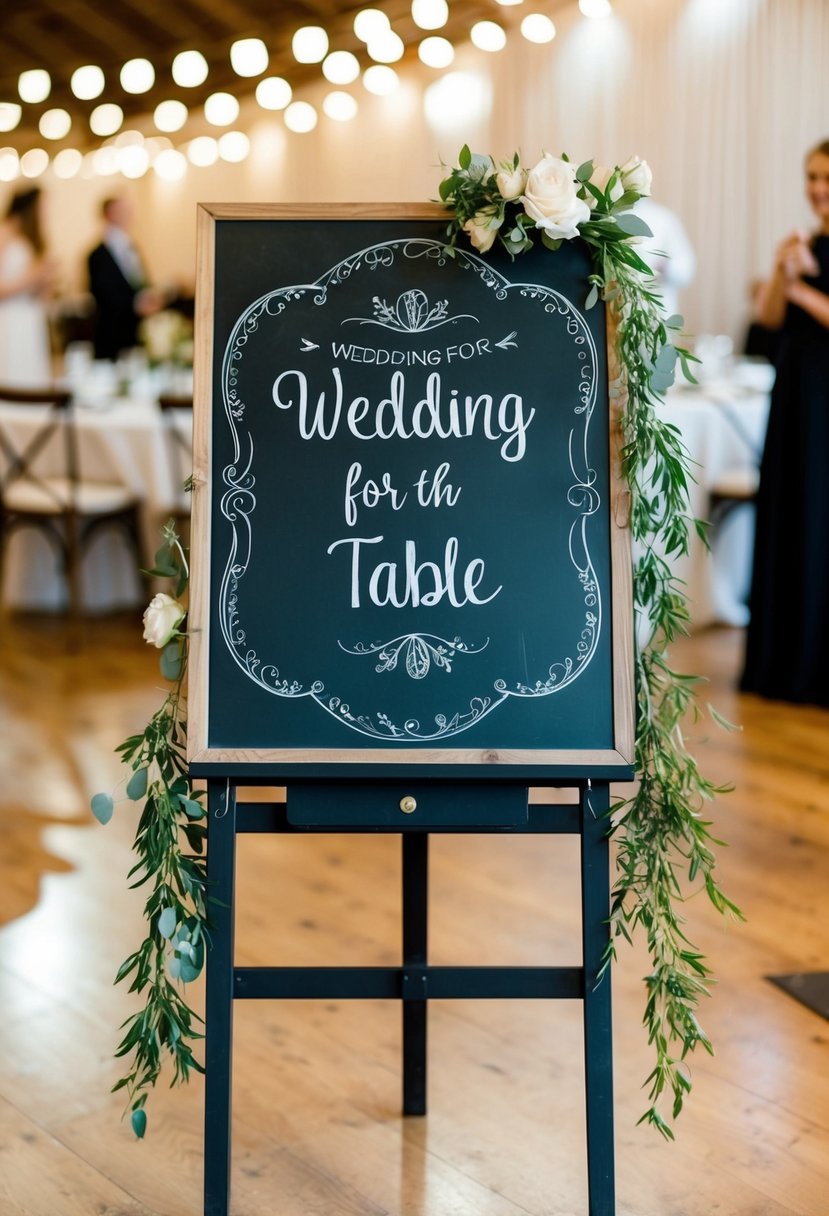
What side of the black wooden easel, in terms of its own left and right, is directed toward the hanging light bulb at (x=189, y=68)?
back

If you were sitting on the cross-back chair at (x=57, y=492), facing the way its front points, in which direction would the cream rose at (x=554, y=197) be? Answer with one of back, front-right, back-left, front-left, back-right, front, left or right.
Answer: back-right

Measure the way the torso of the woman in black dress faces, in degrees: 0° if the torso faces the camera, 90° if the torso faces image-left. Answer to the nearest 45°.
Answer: approximately 45°

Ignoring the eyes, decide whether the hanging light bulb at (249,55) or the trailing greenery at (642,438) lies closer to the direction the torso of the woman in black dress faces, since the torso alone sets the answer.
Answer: the trailing greenery

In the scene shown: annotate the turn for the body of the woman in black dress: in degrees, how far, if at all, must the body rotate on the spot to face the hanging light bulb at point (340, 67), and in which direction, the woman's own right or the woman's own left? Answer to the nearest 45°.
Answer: approximately 90° to the woman's own right

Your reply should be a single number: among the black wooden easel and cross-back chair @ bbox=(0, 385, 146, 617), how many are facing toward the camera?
1

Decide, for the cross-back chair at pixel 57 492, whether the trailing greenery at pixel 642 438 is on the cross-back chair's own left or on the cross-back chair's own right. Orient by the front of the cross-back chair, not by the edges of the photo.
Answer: on the cross-back chair's own right

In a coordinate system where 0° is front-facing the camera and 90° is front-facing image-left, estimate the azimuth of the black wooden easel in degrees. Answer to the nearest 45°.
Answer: approximately 0°
